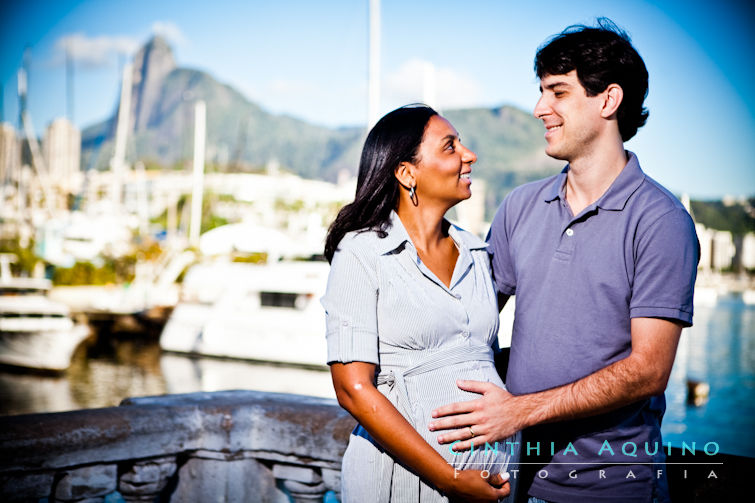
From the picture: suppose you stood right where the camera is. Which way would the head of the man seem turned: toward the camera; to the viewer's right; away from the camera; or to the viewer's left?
to the viewer's left

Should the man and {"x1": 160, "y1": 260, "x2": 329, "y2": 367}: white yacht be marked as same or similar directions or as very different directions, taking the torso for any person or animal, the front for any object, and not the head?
very different directions

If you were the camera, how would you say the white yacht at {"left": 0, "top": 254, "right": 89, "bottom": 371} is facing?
facing to the right of the viewer

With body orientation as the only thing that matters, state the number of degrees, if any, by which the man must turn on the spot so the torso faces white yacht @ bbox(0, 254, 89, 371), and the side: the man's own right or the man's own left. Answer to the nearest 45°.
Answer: approximately 90° to the man's own right

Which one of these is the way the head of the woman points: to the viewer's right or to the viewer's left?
to the viewer's right

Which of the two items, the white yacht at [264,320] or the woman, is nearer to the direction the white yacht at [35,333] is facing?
the white yacht

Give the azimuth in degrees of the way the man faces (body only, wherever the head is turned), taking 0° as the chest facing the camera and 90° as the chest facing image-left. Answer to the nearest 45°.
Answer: approximately 45°
